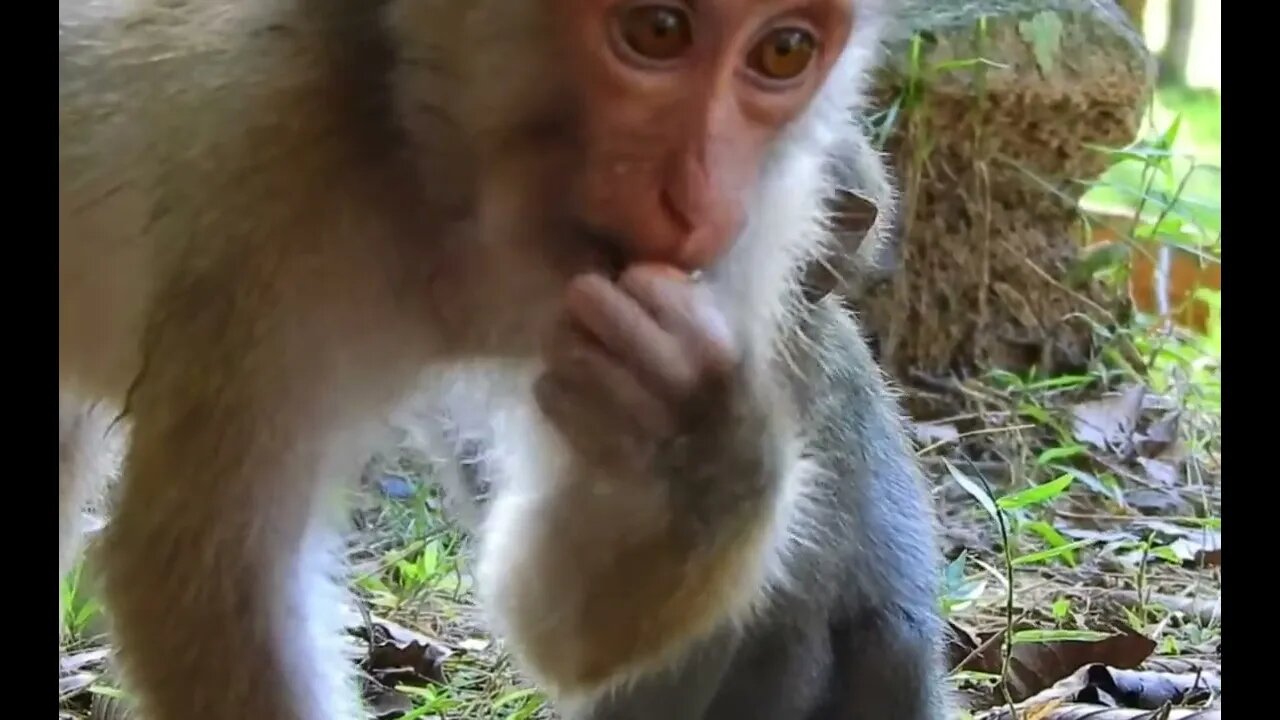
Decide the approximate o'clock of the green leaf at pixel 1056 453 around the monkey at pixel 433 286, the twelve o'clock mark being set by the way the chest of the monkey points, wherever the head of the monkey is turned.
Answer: The green leaf is roughly at 9 o'clock from the monkey.

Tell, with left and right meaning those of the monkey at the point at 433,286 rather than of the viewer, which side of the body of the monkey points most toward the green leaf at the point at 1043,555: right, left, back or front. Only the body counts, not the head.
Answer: left

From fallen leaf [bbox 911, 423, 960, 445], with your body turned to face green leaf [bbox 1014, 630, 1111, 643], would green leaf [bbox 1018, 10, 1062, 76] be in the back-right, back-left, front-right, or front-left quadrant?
back-left

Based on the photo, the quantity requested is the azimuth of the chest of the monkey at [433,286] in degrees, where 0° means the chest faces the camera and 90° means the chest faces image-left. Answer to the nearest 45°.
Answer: approximately 315°

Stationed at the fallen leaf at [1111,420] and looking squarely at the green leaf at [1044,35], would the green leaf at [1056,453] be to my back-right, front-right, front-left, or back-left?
back-left

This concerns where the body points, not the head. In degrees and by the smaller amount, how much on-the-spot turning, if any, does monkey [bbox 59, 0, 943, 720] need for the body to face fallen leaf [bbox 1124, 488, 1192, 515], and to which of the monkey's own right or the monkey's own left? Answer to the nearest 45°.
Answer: approximately 90° to the monkey's own left

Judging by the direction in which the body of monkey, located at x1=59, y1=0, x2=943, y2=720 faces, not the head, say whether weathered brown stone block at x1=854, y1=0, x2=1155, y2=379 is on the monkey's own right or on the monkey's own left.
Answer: on the monkey's own left

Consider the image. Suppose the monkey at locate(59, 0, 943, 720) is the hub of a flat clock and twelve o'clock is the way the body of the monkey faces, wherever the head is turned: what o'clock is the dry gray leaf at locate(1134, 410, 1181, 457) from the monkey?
The dry gray leaf is roughly at 9 o'clock from the monkey.

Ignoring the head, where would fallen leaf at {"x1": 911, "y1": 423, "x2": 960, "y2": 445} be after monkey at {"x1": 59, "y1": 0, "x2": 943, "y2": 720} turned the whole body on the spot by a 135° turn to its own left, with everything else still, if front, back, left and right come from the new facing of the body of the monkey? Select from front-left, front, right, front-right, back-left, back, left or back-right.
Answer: front-right
